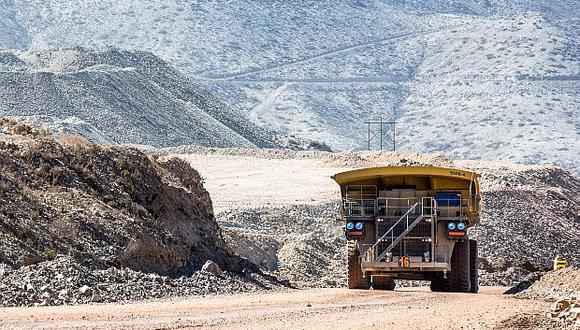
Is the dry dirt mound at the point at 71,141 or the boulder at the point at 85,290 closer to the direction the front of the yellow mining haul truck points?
the boulder

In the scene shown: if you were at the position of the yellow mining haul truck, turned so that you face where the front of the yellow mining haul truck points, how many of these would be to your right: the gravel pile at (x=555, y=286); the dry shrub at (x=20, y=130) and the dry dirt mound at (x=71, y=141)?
2

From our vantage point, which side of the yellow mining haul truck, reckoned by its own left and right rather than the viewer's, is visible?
front

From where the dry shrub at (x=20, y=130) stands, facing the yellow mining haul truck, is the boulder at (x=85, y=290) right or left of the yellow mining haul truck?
right

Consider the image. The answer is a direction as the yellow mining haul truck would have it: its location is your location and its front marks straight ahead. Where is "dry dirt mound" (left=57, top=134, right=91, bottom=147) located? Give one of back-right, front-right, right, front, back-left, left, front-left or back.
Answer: right

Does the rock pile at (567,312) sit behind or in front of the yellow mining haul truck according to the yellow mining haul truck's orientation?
in front

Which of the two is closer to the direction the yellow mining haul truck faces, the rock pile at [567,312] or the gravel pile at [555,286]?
the rock pile

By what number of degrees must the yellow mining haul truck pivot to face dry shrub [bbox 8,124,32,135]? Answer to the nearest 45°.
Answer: approximately 90° to its right

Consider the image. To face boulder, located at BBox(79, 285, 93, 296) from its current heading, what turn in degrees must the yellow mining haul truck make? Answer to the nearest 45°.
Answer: approximately 45° to its right
